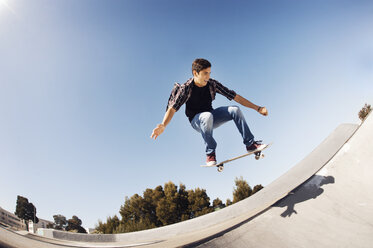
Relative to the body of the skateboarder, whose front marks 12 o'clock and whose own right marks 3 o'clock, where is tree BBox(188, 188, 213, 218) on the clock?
The tree is roughly at 7 o'clock from the skateboarder.

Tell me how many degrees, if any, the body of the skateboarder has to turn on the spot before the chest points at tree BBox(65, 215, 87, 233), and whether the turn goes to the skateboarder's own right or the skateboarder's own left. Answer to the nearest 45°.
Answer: approximately 135° to the skateboarder's own right

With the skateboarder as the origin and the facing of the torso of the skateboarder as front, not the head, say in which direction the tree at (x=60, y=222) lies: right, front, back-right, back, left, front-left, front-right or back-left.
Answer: back-right

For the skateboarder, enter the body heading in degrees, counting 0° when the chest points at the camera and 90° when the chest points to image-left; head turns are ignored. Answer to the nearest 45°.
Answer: approximately 315°

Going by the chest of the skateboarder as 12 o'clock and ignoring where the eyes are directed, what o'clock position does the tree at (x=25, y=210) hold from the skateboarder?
The tree is roughly at 4 o'clock from the skateboarder.

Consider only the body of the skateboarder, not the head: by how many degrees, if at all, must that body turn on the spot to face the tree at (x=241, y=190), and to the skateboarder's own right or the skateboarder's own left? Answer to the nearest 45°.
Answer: approximately 135° to the skateboarder's own left

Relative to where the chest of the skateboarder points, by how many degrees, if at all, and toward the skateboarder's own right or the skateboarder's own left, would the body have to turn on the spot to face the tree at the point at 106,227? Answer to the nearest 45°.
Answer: approximately 180°
